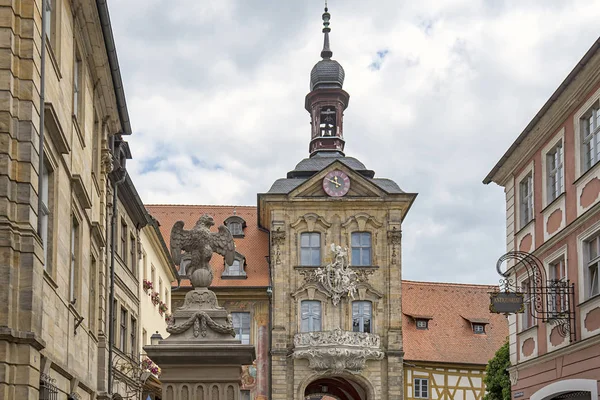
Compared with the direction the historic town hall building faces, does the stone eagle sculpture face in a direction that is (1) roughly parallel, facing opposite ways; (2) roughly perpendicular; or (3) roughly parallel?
roughly parallel

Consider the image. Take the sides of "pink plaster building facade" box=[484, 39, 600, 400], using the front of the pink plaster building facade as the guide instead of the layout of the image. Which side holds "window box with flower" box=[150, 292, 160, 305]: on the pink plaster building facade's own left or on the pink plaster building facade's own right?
on the pink plaster building facade's own right

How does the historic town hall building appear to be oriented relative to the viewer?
toward the camera

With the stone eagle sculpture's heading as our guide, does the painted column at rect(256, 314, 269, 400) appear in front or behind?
behind

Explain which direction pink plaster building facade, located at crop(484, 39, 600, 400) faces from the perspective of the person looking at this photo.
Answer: facing the viewer and to the left of the viewer

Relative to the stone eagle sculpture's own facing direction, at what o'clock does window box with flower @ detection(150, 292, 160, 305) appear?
The window box with flower is roughly at 6 o'clock from the stone eagle sculpture.

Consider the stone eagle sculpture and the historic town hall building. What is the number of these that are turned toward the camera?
2

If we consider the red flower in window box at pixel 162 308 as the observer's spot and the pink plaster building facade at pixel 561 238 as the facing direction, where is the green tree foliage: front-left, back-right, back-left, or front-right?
front-left

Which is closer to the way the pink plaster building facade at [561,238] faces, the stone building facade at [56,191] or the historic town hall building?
the stone building facade

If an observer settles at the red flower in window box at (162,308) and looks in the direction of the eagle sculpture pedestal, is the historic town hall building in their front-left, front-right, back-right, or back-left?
back-left

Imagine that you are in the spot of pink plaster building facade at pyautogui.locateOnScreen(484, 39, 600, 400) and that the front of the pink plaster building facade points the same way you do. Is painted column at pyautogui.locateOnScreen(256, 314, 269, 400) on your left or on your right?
on your right

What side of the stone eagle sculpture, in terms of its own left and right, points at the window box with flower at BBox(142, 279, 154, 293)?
back

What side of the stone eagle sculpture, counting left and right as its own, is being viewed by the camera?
front
